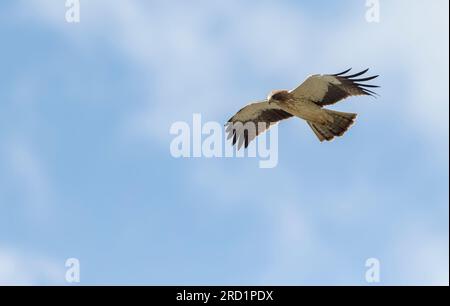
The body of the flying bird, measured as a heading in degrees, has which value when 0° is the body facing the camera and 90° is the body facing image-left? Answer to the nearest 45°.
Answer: approximately 45°
